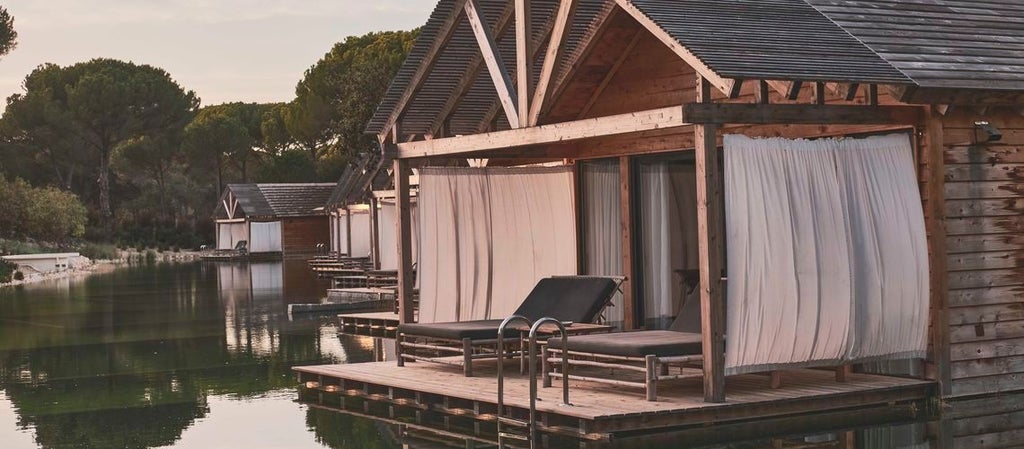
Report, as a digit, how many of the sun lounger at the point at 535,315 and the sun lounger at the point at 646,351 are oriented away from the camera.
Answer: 0

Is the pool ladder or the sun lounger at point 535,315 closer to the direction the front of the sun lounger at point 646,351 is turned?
the pool ladder

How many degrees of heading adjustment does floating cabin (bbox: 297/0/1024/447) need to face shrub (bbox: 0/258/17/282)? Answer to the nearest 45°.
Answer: approximately 90° to its right

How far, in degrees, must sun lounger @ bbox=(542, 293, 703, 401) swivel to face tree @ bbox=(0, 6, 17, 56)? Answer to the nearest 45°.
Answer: approximately 90° to its right

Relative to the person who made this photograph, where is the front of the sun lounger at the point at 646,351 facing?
facing the viewer and to the left of the viewer

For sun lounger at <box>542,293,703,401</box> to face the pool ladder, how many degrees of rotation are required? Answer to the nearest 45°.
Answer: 0° — it already faces it

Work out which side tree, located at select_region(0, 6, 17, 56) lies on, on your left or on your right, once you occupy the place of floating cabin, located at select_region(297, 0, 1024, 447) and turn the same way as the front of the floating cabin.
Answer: on your right

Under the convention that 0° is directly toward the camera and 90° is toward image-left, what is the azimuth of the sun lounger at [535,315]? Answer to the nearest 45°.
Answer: approximately 45°
